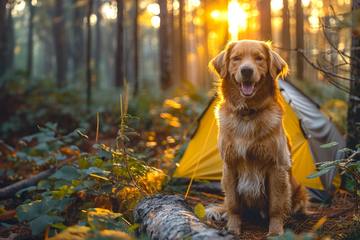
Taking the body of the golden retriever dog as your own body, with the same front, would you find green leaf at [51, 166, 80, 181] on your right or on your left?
on your right

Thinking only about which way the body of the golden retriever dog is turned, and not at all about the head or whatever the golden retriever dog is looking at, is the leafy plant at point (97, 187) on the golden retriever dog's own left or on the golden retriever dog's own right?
on the golden retriever dog's own right

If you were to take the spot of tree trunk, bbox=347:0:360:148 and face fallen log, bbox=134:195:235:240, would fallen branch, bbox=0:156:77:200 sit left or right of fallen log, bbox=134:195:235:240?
right

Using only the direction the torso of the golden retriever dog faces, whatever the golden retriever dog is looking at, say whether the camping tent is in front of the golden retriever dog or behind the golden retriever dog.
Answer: behind

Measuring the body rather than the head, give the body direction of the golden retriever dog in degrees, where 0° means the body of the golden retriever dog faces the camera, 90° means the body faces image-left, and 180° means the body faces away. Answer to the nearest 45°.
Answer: approximately 0°

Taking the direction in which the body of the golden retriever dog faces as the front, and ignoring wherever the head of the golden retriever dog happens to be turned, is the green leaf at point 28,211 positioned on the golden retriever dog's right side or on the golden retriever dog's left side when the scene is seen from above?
on the golden retriever dog's right side

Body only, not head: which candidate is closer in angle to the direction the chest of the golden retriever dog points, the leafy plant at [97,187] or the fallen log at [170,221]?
the fallen log

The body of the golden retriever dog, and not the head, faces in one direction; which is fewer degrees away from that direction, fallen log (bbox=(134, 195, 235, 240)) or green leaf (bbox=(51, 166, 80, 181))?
the fallen log

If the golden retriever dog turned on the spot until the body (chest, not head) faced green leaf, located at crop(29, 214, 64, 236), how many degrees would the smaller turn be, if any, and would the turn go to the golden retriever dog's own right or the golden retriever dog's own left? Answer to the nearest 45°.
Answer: approximately 45° to the golden retriever dog's own right

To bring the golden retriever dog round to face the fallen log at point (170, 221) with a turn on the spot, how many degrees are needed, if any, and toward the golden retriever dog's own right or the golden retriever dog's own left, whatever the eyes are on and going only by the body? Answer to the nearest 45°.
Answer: approximately 45° to the golden retriever dog's own right

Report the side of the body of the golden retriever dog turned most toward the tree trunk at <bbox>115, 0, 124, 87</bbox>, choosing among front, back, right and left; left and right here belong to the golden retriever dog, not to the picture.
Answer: back
